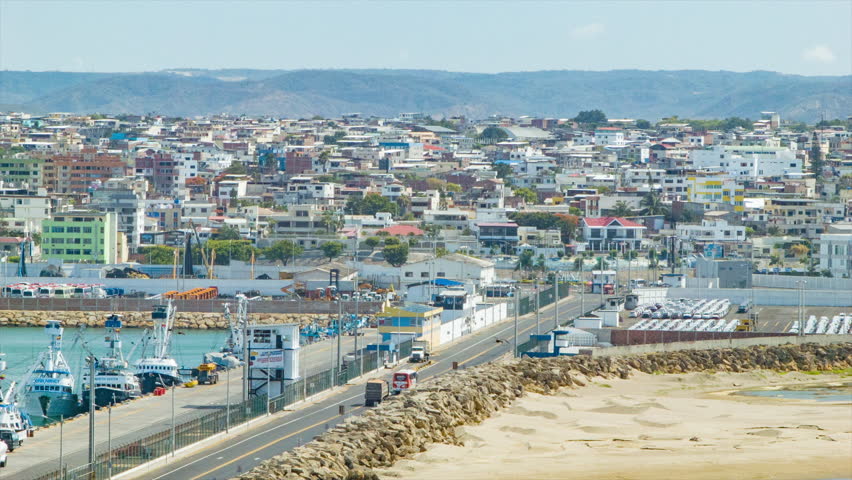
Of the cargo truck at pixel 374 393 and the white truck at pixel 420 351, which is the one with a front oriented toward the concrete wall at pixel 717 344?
the cargo truck

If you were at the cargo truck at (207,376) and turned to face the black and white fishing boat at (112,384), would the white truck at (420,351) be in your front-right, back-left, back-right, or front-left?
back-right

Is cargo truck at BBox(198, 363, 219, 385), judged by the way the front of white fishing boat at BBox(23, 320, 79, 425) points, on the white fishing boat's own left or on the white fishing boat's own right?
on the white fishing boat's own left

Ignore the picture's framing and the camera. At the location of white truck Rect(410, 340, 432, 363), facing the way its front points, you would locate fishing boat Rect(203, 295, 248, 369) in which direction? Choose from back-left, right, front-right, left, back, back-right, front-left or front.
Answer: right

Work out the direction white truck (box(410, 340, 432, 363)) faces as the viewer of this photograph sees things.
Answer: facing the viewer and to the left of the viewer

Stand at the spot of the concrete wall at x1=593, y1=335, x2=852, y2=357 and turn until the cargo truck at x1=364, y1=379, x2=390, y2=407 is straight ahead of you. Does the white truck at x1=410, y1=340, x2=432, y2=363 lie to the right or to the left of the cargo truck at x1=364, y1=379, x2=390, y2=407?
right

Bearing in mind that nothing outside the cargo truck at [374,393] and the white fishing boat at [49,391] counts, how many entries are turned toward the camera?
1

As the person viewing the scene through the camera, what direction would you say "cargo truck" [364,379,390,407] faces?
facing away from the viewer and to the right of the viewer

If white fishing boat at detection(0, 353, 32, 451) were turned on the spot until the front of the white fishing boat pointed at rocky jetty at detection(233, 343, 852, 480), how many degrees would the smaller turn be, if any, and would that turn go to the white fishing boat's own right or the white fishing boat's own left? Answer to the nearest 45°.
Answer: approximately 45° to the white fishing boat's own left

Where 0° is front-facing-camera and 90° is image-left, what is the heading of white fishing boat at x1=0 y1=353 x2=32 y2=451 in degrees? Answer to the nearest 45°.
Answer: approximately 315°

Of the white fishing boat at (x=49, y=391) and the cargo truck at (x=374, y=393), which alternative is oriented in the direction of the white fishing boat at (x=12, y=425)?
the white fishing boat at (x=49, y=391)

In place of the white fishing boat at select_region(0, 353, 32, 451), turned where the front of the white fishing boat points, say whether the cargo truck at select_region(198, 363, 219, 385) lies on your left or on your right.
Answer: on your left

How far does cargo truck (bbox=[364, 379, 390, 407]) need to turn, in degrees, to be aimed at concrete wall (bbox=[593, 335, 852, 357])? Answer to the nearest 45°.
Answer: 0° — it already faces it

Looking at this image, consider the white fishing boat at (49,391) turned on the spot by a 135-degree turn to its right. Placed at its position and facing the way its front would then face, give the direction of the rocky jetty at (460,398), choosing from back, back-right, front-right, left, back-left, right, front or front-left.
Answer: back

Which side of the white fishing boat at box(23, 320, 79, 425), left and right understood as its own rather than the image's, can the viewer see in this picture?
front
